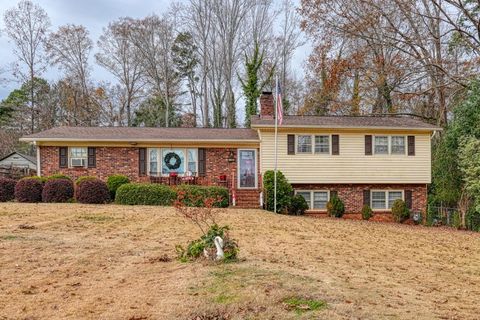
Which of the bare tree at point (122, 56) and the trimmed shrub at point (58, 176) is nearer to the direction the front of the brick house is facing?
the trimmed shrub

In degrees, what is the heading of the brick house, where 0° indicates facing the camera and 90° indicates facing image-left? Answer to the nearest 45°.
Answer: approximately 0°

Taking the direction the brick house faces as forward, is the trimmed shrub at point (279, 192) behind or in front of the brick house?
in front

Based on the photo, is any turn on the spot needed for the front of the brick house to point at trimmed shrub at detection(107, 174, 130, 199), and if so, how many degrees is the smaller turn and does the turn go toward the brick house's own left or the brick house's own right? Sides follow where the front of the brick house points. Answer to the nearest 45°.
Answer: approximately 90° to the brick house's own right

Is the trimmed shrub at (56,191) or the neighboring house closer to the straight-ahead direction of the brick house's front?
the trimmed shrub

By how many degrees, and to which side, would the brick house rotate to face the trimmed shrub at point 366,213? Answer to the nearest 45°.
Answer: approximately 90° to its left

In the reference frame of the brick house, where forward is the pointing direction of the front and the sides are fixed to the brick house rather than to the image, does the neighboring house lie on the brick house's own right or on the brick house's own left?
on the brick house's own right
